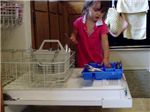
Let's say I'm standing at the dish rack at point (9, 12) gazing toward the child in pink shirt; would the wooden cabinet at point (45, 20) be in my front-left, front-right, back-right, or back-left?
front-left

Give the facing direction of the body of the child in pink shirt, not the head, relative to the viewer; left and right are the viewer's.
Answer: facing the viewer

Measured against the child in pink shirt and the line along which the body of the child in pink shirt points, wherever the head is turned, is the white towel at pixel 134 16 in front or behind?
behind

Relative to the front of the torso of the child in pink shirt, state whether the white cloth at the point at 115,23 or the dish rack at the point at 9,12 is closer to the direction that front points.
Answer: the dish rack

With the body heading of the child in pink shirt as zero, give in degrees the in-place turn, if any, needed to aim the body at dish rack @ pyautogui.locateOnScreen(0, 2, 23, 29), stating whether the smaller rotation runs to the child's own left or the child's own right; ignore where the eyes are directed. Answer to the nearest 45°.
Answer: approximately 45° to the child's own right

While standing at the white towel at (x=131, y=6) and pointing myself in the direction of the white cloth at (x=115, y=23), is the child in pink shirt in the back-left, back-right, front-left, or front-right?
front-left

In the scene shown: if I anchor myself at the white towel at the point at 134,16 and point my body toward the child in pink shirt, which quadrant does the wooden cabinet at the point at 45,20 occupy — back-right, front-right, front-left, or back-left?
front-right

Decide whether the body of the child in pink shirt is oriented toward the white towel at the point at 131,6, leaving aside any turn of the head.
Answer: no
